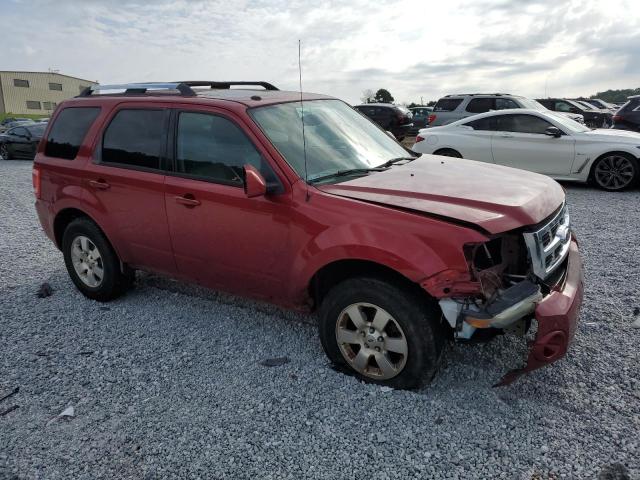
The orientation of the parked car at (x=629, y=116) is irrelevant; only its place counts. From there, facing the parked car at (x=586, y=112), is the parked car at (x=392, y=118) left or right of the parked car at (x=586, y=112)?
left

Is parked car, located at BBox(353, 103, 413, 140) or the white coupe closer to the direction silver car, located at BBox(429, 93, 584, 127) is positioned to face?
the white coupe

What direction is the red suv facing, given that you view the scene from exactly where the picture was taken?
facing the viewer and to the right of the viewer

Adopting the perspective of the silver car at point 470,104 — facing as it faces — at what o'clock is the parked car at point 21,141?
The parked car is roughly at 6 o'clock from the silver car.

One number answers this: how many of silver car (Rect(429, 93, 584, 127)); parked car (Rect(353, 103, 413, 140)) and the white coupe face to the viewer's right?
2

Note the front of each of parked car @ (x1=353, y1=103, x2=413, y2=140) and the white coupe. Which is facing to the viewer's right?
the white coupe

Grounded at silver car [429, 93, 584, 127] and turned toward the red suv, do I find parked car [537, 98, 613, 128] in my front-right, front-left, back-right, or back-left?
back-left

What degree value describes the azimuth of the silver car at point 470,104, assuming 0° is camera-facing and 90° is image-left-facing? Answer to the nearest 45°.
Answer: approximately 270°

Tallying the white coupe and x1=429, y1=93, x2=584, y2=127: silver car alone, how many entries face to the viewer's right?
2

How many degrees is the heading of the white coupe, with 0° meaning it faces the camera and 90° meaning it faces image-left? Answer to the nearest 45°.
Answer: approximately 270°

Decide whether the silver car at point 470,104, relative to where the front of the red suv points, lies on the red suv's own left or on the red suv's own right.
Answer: on the red suv's own left

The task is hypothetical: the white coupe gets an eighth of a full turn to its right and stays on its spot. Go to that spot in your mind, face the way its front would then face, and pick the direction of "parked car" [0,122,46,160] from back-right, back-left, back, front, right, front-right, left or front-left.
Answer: back-right

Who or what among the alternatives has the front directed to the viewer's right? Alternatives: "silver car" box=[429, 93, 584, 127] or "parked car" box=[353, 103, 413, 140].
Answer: the silver car

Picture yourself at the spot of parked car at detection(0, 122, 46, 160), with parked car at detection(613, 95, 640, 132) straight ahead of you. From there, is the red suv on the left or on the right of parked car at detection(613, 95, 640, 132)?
right

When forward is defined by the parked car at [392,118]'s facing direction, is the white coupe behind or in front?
behind

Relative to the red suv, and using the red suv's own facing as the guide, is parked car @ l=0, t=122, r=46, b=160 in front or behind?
behind

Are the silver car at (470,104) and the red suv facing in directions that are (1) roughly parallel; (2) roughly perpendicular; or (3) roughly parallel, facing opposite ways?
roughly parallel

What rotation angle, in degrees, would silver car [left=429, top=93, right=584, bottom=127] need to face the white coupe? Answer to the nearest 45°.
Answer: approximately 90° to its right
